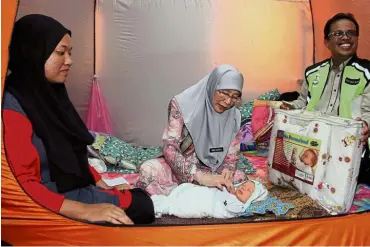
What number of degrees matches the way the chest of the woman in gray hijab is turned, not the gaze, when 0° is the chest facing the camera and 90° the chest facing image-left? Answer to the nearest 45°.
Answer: approximately 315°

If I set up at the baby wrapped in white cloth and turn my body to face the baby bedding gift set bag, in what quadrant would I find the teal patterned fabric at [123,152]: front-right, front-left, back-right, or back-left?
back-left

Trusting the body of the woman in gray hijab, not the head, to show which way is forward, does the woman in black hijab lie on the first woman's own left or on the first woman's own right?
on the first woman's own right

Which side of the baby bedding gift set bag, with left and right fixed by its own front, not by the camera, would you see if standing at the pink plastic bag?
right

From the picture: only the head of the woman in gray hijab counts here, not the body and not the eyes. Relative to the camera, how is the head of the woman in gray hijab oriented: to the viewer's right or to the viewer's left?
to the viewer's right

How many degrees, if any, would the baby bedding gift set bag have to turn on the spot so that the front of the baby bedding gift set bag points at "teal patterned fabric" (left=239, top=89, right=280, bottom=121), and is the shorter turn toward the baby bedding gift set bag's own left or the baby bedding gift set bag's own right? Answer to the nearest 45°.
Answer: approximately 135° to the baby bedding gift set bag's own right

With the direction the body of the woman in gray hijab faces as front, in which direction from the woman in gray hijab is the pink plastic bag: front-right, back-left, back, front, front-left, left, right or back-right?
back

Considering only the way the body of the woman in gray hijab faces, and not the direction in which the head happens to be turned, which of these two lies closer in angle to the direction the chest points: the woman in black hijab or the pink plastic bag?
the woman in black hijab

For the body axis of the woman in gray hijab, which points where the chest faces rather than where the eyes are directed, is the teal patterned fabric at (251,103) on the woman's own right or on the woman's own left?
on the woman's own left

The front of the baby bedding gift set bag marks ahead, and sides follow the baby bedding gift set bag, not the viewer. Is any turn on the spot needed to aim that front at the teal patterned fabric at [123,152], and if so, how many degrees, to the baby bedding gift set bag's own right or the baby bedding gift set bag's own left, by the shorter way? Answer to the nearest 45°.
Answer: approximately 90° to the baby bedding gift set bag's own right
